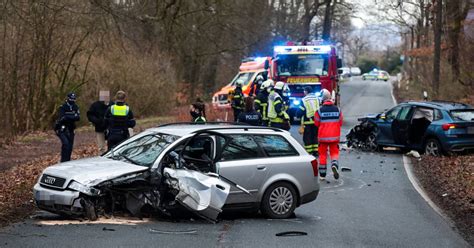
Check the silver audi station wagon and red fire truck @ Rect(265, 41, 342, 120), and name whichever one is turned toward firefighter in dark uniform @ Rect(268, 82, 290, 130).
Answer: the red fire truck

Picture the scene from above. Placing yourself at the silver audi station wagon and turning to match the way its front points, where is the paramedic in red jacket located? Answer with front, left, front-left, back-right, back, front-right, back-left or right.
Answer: back

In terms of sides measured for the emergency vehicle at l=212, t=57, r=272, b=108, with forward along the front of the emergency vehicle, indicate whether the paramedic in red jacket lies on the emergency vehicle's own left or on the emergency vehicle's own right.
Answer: on the emergency vehicle's own left

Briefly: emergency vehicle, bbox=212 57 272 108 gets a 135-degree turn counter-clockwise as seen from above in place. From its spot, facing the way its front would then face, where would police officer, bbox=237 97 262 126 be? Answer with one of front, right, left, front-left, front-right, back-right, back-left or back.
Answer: right

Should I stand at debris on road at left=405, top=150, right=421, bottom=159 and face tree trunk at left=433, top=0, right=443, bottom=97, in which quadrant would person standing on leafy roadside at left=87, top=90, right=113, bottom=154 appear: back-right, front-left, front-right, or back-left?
back-left

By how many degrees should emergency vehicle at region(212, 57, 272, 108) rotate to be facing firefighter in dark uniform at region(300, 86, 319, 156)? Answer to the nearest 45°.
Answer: approximately 45° to its left

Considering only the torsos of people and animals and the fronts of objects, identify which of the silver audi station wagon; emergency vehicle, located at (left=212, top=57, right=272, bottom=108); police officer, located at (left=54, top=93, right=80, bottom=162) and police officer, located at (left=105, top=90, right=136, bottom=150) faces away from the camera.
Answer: police officer, located at (left=105, top=90, right=136, bottom=150)

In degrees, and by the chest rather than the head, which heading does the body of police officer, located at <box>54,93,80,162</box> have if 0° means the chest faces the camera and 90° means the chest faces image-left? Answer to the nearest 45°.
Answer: approximately 315°

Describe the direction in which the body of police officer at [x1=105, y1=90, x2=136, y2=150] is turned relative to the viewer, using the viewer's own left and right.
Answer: facing away from the viewer

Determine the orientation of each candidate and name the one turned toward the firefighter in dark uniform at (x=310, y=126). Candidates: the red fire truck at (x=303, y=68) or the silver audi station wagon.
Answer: the red fire truck
